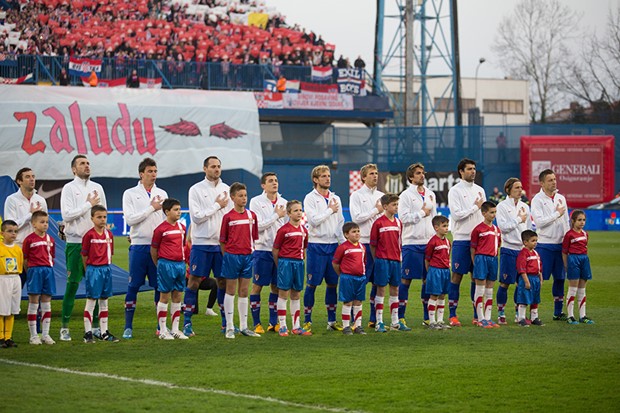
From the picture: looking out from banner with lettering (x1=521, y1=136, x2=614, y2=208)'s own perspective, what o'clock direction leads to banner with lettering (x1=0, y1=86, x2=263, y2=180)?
banner with lettering (x1=0, y1=86, x2=263, y2=180) is roughly at 2 o'clock from banner with lettering (x1=521, y1=136, x2=614, y2=208).

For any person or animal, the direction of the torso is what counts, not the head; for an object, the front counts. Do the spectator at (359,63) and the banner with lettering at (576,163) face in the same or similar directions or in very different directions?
same or similar directions

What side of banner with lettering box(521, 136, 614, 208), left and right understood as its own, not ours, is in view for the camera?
front

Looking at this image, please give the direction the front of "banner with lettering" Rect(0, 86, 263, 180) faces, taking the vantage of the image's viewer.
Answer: facing the viewer

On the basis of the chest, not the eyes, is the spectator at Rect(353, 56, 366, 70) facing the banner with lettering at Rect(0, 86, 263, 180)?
no

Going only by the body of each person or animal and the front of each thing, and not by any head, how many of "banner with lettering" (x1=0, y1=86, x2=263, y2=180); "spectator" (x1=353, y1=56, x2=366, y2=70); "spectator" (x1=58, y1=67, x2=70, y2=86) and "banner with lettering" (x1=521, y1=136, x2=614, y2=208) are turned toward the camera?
4

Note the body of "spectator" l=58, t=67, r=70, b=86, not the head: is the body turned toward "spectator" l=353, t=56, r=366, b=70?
no

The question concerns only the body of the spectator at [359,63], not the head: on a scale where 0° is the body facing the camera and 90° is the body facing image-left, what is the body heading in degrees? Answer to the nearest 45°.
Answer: approximately 0°

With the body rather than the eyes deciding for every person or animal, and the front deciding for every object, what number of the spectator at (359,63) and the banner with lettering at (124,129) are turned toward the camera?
2

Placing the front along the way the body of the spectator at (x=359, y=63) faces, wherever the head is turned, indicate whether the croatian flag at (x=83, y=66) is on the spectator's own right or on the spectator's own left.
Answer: on the spectator's own right

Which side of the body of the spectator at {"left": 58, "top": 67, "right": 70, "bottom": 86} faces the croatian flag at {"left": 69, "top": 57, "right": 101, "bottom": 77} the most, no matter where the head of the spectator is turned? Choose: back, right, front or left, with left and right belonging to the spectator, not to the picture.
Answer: left

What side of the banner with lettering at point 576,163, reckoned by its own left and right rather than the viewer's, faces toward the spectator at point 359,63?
right

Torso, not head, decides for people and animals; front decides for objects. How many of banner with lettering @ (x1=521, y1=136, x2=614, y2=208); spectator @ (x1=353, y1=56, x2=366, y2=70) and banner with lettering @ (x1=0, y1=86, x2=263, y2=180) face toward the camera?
3

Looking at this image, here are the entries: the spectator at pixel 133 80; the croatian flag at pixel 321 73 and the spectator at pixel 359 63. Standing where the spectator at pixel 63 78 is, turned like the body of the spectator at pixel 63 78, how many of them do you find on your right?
0

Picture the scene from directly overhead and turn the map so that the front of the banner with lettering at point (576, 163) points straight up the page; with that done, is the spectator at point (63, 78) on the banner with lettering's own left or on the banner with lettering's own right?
on the banner with lettering's own right

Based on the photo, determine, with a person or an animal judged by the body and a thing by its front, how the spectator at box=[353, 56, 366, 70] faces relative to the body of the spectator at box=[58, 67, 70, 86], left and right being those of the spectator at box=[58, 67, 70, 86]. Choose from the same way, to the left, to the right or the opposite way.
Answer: the same way

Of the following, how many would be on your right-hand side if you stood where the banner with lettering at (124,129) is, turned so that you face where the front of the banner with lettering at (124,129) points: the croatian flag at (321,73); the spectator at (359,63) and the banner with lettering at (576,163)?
0
